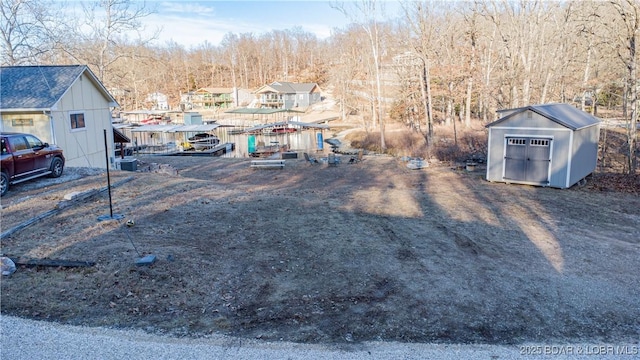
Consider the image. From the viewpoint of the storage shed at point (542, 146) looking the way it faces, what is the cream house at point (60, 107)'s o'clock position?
The cream house is roughly at 1 o'clock from the storage shed.

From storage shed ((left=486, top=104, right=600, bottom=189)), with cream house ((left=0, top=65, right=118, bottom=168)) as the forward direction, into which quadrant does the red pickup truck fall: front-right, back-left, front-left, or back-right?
front-left

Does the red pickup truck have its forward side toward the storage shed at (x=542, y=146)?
no

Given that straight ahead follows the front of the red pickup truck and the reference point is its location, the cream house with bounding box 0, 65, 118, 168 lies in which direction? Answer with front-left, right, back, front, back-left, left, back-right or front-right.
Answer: front-left

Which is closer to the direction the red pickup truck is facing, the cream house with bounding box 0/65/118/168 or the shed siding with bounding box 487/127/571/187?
the cream house

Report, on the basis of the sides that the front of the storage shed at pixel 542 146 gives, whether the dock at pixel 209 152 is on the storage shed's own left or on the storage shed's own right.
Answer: on the storage shed's own right

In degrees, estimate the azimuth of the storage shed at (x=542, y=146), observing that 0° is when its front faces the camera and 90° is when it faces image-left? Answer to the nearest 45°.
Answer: approximately 45°

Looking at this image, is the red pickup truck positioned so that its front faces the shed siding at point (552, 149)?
no

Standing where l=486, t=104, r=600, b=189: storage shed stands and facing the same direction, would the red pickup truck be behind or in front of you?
in front
